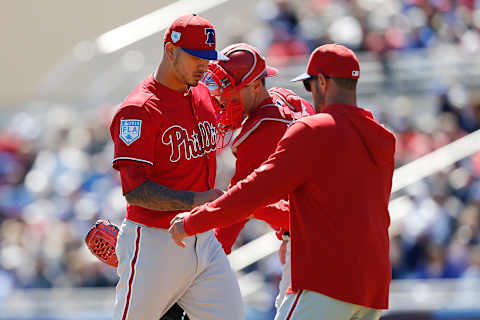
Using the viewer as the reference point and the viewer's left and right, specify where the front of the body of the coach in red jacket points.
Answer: facing away from the viewer and to the left of the viewer

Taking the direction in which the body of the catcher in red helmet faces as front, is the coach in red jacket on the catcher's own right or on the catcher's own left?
on the catcher's own left

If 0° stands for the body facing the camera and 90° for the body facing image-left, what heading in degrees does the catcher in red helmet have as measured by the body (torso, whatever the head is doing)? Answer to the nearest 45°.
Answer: approximately 90°
